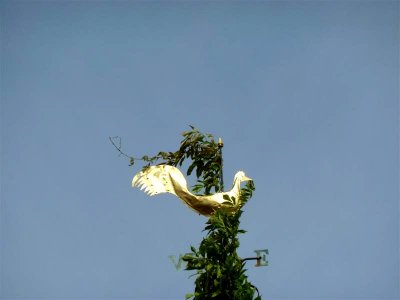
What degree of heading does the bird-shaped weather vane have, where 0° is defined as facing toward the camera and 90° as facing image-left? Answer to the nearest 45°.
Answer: approximately 270°
